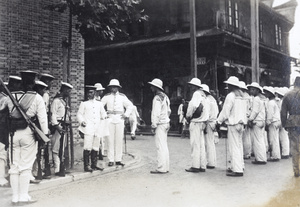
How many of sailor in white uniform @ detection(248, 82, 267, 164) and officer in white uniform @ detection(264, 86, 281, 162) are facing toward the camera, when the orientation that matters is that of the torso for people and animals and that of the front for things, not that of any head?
0

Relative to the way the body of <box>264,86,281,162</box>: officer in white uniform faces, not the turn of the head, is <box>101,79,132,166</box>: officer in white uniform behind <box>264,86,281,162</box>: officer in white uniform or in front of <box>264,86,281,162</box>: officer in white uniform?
in front

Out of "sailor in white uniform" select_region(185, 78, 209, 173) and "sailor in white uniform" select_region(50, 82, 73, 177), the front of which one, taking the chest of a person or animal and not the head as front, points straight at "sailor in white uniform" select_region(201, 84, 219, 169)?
"sailor in white uniform" select_region(50, 82, 73, 177)

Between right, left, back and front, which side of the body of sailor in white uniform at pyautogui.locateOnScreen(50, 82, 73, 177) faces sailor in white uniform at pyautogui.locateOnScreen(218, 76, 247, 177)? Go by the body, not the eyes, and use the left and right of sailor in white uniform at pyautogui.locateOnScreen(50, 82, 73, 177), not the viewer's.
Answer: front

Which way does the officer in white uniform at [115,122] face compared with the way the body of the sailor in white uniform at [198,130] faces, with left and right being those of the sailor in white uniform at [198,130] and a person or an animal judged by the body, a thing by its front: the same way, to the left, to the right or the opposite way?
to the left

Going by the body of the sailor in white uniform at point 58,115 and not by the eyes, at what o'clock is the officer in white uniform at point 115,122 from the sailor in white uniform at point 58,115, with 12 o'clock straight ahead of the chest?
the officer in white uniform at point 115,122 is roughly at 11 o'clock from the sailor in white uniform at point 58,115.

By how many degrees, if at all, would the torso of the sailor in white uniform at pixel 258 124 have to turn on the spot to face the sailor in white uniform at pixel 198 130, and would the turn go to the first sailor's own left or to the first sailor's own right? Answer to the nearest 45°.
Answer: approximately 45° to the first sailor's own left

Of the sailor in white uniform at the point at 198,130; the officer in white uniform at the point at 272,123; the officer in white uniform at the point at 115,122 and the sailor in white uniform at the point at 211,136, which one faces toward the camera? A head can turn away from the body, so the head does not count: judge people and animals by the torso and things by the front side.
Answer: the officer in white uniform at the point at 115,122

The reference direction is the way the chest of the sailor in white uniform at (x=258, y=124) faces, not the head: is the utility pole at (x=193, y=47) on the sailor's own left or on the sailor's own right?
on the sailor's own right

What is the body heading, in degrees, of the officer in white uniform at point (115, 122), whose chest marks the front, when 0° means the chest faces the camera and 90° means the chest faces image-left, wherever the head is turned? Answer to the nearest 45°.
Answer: approximately 0°

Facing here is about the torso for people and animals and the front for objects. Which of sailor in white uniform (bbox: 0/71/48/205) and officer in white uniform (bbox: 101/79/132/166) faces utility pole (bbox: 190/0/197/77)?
sailor in white uniform (bbox: 0/71/48/205)

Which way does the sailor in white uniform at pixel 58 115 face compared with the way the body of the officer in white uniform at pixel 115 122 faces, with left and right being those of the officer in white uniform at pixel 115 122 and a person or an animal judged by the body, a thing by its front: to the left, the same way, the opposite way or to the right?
to the left

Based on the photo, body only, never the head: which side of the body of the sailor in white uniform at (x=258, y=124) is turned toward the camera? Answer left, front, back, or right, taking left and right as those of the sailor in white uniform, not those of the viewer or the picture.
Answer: left

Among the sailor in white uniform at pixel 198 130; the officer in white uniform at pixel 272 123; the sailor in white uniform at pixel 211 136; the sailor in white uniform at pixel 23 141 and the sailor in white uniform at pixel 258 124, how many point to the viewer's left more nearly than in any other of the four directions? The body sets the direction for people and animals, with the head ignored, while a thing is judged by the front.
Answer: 4

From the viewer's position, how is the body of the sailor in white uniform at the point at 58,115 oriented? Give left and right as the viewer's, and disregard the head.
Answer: facing to the right of the viewer

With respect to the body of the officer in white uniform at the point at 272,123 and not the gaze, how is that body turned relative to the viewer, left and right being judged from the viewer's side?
facing to the left of the viewer

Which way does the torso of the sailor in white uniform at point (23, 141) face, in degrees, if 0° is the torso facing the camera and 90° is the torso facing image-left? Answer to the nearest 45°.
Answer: approximately 225°

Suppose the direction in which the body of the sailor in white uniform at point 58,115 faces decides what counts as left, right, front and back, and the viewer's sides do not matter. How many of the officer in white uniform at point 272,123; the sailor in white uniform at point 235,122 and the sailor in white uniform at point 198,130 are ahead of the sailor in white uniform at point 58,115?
3

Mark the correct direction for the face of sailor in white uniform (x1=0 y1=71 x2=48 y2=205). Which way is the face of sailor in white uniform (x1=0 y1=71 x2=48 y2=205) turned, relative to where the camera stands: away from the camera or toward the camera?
away from the camera
